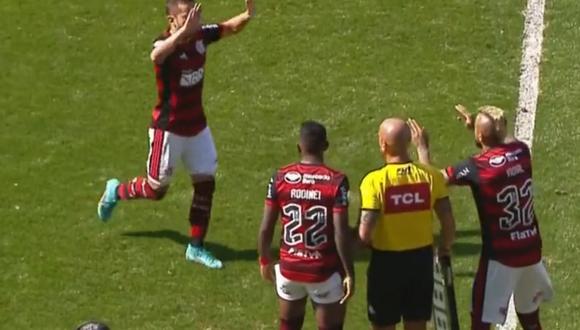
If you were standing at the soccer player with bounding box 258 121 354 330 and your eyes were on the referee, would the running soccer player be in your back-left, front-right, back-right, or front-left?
back-left

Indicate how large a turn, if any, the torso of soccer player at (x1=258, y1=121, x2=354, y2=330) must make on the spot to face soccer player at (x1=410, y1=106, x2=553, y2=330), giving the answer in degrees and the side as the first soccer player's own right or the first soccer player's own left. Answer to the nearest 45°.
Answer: approximately 90° to the first soccer player's own right

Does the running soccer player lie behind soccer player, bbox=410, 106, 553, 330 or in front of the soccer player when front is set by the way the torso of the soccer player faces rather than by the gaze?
in front

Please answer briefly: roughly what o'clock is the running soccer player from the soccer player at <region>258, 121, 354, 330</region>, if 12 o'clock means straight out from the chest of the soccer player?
The running soccer player is roughly at 11 o'clock from the soccer player.

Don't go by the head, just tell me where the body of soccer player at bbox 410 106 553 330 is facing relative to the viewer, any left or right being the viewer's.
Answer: facing away from the viewer and to the left of the viewer

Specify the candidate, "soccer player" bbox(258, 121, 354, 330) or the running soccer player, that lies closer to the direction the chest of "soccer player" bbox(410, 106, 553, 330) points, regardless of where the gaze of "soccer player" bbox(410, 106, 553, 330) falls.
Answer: the running soccer player

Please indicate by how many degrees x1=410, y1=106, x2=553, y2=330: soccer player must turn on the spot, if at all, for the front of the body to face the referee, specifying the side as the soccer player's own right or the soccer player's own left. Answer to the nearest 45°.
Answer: approximately 90° to the soccer player's own left

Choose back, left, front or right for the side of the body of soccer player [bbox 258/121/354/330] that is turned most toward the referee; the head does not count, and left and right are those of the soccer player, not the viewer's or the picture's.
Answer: right

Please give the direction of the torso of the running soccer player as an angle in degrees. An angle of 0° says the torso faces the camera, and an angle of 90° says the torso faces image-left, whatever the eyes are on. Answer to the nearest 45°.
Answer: approximately 315°

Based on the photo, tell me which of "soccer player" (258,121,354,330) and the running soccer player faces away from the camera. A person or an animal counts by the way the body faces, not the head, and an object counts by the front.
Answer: the soccer player

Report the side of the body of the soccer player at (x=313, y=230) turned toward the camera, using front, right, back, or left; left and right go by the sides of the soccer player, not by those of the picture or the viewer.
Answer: back

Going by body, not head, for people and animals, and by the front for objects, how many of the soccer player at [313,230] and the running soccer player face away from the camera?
1

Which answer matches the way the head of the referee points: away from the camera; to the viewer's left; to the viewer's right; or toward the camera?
away from the camera

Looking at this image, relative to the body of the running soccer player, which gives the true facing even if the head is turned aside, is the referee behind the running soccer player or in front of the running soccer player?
in front

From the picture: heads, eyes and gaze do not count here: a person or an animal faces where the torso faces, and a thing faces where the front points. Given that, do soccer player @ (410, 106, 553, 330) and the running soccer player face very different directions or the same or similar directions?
very different directions
